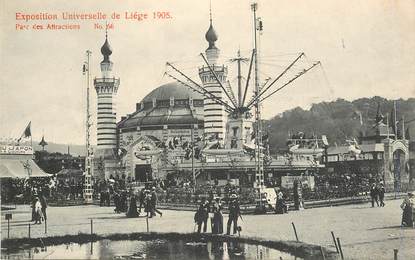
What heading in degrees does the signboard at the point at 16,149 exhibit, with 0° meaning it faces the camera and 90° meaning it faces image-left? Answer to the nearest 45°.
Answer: approximately 0°

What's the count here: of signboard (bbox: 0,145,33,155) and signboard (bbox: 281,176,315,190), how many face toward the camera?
2

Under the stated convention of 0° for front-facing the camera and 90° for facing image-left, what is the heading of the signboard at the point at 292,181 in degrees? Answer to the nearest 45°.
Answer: approximately 0°

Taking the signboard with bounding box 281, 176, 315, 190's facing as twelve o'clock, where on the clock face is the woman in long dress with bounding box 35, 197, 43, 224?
The woman in long dress is roughly at 1 o'clock from the signboard.

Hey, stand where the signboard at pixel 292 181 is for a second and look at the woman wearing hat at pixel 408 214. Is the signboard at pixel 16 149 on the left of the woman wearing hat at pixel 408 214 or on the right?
right

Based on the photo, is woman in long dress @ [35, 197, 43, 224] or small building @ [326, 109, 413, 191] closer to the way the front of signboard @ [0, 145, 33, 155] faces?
the woman in long dress

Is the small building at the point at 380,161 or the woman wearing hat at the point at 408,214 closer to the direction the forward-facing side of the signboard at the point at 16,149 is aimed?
the woman wearing hat
